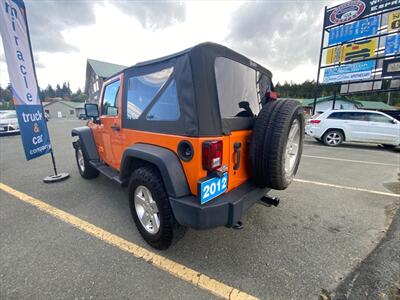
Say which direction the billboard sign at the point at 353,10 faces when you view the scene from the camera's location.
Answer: facing the viewer and to the left of the viewer

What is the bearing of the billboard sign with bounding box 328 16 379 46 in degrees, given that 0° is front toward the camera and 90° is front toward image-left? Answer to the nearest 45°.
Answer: approximately 45°

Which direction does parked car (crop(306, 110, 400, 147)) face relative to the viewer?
to the viewer's right

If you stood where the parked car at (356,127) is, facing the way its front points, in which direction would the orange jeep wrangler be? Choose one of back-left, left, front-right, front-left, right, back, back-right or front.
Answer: right

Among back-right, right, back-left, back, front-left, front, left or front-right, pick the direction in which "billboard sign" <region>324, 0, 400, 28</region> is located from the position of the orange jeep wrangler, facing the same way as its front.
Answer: right

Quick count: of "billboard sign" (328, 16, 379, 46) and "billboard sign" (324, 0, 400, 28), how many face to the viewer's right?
0

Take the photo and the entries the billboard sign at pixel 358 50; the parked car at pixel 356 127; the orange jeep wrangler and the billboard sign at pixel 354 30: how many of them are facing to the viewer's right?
1

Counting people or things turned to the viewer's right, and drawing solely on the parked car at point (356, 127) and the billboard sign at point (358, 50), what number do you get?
1

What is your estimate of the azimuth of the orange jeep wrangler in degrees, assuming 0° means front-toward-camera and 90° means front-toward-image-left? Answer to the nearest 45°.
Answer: approximately 135°

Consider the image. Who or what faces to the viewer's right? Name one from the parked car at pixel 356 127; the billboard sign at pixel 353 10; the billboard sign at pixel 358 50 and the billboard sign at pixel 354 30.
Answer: the parked car

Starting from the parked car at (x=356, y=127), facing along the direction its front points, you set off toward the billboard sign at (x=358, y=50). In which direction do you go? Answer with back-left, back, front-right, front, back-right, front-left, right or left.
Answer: left

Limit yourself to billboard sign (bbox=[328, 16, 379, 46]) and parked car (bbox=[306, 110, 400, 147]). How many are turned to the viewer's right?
1

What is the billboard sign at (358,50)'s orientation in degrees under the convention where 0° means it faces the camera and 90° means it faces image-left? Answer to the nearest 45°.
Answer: approximately 45°

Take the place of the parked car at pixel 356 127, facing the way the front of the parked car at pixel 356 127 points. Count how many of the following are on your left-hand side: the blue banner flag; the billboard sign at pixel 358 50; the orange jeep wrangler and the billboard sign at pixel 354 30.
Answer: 2

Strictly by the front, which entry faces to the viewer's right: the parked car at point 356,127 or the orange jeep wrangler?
the parked car
